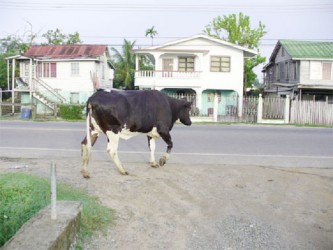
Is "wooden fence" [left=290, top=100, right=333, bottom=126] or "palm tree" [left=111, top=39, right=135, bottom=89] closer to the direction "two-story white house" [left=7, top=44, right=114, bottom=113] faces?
the wooden fence

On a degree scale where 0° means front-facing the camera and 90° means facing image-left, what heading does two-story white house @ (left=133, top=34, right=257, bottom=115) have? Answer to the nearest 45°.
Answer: approximately 0°

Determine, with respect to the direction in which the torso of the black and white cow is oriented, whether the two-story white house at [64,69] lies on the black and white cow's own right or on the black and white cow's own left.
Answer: on the black and white cow's own left

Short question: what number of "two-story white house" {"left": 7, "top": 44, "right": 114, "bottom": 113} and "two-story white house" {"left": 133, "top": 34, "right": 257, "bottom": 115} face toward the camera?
2

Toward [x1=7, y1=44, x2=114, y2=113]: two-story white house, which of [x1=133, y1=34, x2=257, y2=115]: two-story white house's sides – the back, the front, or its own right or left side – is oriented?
right

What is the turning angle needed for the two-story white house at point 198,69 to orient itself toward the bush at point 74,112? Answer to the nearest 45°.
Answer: approximately 45° to its right

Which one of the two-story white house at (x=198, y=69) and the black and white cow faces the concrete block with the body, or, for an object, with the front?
the two-story white house

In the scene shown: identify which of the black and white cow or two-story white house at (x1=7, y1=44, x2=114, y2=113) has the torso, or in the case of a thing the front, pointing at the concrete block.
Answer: the two-story white house

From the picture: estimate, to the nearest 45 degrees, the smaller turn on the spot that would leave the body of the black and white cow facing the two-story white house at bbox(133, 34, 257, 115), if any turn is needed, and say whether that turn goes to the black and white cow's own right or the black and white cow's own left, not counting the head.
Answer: approximately 45° to the black and white cow's own left

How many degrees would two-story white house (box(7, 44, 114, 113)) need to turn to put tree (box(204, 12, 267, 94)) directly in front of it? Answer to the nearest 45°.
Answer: approximately 90° to its left
